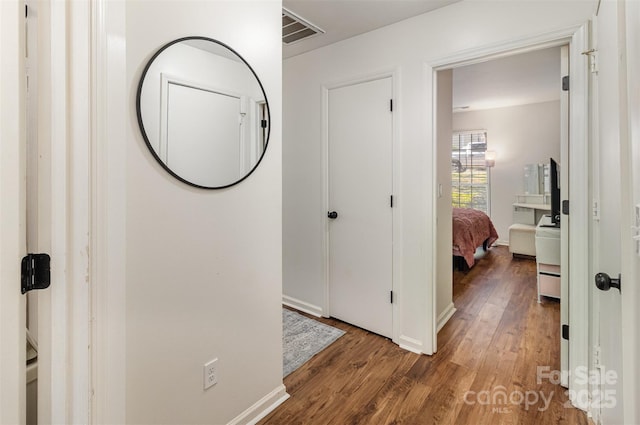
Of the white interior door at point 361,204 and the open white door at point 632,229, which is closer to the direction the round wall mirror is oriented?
the open white door

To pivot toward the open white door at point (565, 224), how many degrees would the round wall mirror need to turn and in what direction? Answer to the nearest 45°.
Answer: approximately 45° to its left

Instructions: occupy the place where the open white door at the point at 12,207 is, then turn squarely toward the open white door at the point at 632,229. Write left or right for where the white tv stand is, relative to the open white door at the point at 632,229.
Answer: left

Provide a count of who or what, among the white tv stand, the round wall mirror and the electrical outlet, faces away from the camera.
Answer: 0

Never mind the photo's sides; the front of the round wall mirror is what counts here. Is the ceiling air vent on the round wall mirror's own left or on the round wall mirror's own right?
on the round wall mirror's own left

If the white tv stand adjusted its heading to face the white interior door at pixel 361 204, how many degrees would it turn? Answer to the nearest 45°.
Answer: approximately 45° to its left

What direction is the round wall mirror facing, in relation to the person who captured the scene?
facing the viewer and to the right of the viewer

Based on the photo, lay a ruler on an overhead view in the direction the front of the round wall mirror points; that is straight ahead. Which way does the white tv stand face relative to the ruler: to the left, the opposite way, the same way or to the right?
to the right

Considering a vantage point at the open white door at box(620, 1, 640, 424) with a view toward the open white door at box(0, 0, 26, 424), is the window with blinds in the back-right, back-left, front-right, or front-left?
back-right
